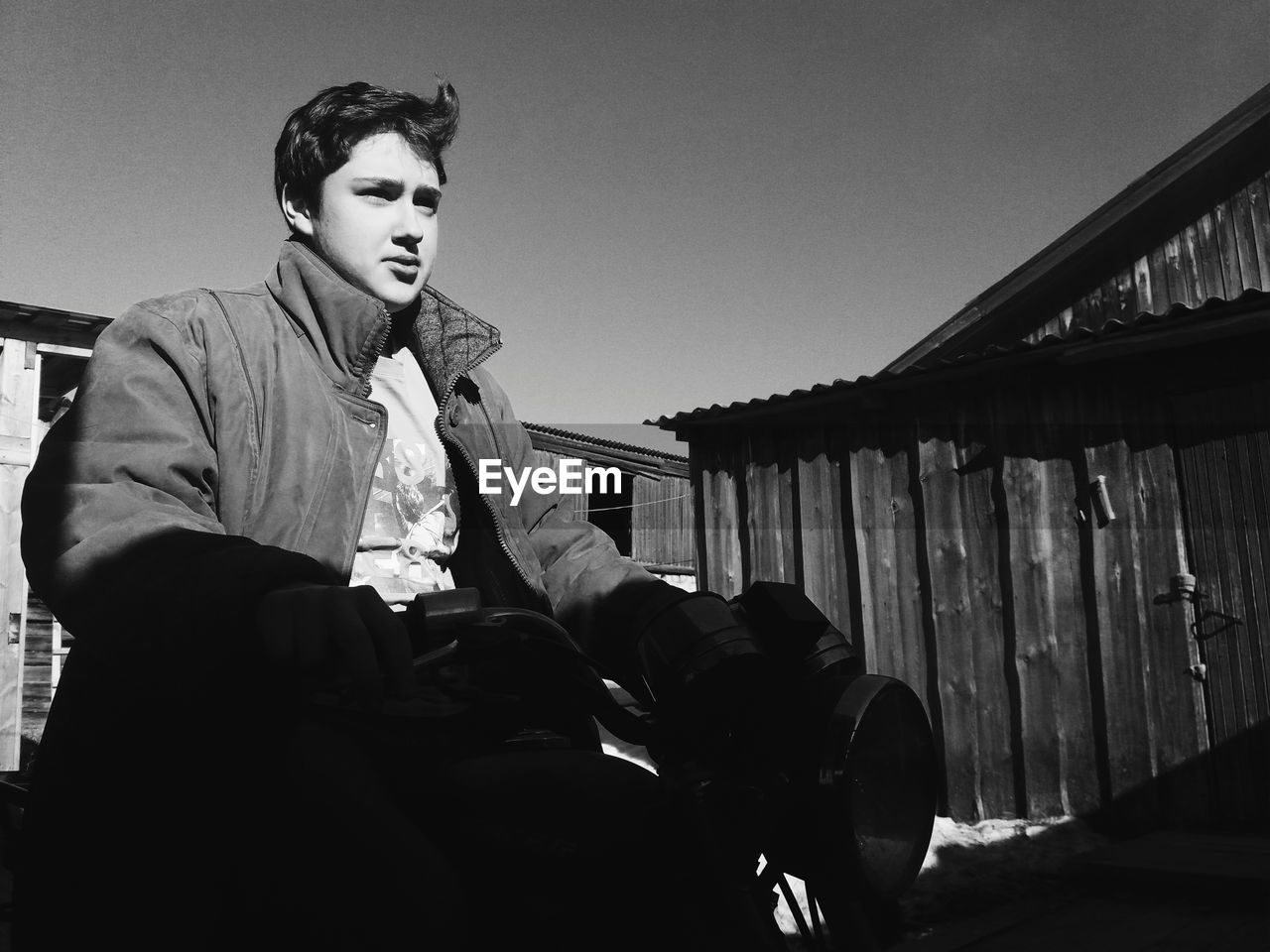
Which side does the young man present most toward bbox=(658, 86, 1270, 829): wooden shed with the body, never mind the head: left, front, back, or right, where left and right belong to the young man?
left

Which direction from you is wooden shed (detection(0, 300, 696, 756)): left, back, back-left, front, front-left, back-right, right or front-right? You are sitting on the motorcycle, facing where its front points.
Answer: back

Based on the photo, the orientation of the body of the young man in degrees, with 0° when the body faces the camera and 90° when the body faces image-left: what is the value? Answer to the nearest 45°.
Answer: approximately 315°

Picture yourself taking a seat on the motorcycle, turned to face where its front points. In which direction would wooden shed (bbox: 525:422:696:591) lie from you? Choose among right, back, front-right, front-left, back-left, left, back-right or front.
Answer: back-left

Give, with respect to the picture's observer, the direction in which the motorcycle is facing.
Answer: facing the viewer and to the right of the viewer

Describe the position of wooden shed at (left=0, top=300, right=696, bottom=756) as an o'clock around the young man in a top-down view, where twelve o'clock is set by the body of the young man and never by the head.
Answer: The wooden shed is roughly at 7 o'clock from the young man.

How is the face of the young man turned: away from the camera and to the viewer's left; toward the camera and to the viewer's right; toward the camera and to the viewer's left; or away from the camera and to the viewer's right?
toward the camera and to the viewer's right

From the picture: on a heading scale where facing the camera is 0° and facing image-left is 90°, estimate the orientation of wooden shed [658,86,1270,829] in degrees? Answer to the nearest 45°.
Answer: approximately 45°

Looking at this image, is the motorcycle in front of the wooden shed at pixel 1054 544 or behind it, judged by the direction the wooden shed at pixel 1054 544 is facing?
in front

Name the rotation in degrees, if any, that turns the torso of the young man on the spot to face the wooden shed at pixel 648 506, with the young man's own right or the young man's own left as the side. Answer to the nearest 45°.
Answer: approximately 135° to the young man's own left

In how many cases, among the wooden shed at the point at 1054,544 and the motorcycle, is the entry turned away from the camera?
0
